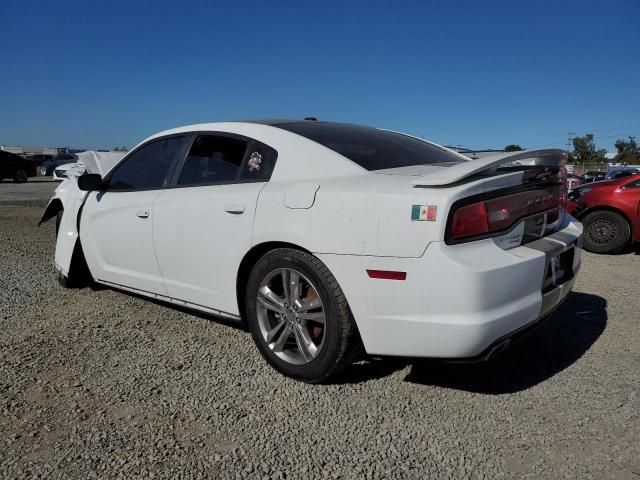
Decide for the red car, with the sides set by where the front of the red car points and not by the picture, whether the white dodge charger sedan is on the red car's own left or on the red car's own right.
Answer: on the red car's own left

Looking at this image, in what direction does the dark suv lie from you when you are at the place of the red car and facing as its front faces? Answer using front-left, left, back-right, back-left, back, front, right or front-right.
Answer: front

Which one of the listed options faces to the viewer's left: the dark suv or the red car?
the red car

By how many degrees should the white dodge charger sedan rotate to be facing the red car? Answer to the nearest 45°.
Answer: approximately 90° to its right

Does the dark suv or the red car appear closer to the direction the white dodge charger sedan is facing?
the dark suv

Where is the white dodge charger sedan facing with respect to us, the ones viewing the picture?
facing away from the viewer and to the left of the viewer

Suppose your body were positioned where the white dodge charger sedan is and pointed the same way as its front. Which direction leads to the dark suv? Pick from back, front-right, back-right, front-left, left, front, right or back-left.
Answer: front

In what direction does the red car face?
to the viewer's left
